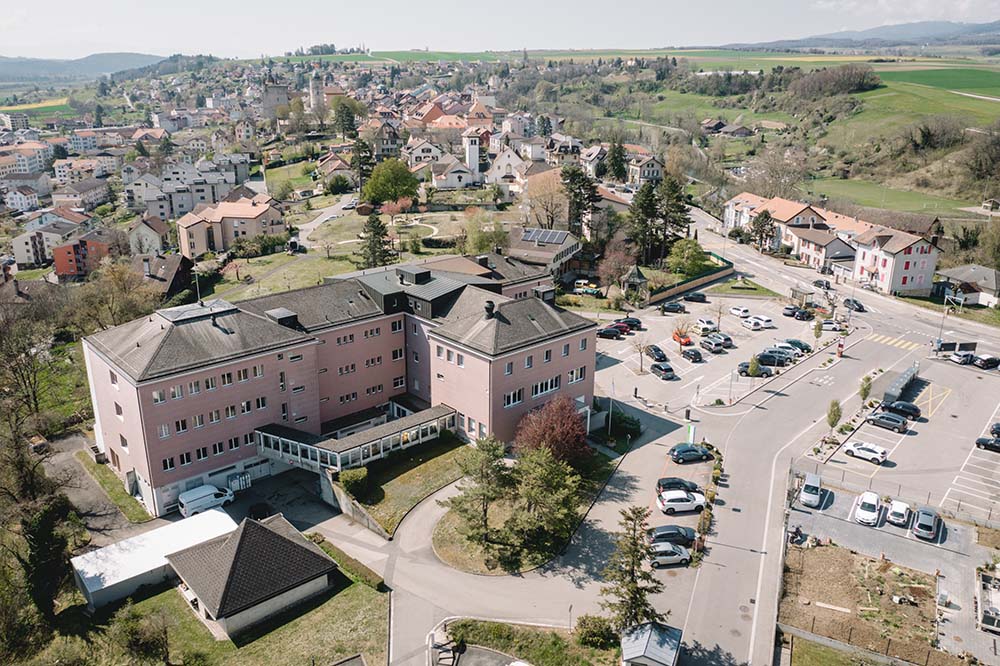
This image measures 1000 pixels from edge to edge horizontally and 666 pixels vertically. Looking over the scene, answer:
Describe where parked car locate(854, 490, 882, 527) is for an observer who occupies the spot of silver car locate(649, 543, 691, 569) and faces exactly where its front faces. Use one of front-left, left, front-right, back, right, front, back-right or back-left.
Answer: front-left

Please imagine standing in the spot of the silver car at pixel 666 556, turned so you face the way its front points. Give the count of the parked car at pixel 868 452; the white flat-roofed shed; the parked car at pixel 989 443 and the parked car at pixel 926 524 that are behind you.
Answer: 1

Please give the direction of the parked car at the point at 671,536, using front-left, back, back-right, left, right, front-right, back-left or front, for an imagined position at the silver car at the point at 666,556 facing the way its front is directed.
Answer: left

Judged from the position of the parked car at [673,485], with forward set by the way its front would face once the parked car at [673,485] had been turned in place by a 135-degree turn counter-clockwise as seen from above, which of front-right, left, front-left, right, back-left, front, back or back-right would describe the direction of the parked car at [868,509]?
back-right

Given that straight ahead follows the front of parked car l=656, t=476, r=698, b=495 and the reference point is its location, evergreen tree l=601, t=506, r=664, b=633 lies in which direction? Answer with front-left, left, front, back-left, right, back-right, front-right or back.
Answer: right

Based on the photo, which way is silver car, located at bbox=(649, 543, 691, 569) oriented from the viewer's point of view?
to the viewer's right

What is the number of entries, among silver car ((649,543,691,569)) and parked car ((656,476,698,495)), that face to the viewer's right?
2

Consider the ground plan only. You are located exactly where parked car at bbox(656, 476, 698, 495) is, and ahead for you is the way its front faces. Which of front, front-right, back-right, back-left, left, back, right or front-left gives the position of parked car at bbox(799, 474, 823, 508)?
front

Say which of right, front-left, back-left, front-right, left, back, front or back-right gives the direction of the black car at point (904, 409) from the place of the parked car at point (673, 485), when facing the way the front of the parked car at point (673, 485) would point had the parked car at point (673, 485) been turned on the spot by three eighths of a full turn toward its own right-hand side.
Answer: back

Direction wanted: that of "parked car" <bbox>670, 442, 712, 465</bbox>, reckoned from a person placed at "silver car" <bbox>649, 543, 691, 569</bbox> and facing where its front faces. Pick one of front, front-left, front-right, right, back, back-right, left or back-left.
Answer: left

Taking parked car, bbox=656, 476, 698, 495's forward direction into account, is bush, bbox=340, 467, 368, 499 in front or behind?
behind

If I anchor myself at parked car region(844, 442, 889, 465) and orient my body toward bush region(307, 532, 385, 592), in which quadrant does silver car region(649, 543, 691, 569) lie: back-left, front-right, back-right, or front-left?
front-left

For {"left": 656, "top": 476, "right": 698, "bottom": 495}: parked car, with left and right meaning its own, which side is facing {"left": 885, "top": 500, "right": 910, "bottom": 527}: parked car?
front

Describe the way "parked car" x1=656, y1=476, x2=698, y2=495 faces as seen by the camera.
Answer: facing to the right of the viewer

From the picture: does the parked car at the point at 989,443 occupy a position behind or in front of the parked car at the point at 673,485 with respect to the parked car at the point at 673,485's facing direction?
in front
